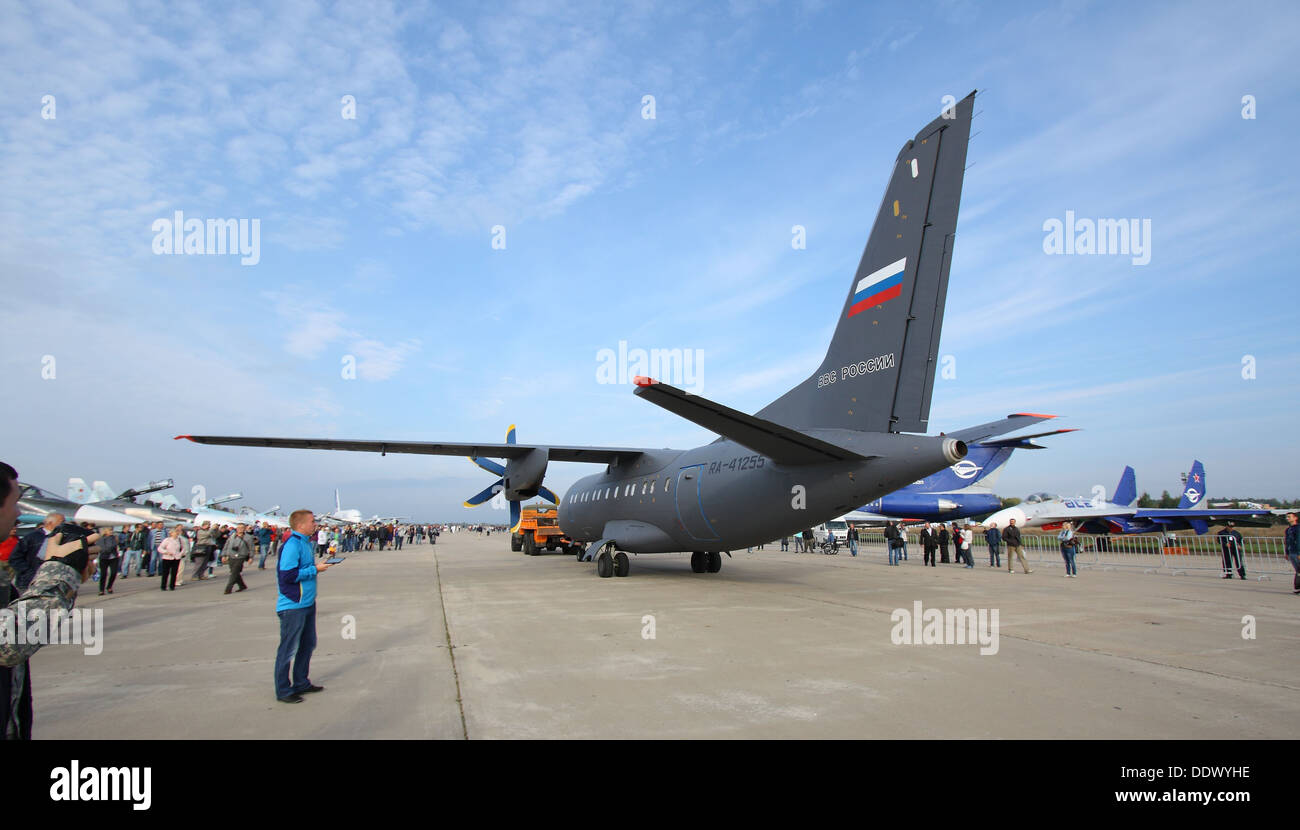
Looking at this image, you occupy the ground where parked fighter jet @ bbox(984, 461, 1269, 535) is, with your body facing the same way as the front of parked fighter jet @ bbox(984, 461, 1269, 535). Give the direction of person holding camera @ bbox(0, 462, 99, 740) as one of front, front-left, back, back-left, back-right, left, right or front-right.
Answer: front-left

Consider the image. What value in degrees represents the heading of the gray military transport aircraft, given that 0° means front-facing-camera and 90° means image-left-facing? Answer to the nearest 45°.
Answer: approximately 135°

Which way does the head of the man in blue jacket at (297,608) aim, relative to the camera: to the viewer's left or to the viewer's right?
to the viewer's right

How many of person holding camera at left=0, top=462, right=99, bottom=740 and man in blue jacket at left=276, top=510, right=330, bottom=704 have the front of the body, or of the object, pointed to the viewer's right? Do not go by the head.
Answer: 2

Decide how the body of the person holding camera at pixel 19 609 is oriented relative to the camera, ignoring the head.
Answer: to the viewer's right

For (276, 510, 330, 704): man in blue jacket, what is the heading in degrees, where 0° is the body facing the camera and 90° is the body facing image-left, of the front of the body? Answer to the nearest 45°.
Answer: approximately 270°
